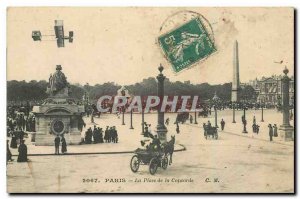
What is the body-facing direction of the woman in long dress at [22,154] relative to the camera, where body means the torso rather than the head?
away from the camera
